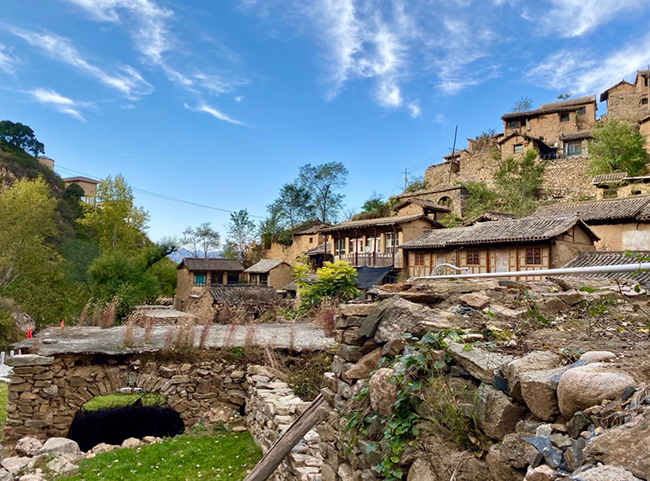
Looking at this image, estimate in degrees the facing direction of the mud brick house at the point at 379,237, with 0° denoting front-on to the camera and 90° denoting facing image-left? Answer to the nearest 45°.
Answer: approximately 45°

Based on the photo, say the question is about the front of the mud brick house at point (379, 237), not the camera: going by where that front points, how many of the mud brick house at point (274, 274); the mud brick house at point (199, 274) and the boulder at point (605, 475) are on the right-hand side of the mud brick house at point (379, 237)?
2

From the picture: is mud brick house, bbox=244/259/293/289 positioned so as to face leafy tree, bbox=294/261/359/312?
no

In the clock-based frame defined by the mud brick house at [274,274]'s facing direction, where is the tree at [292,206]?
The tree is roughly at 5 o'clock from the mud brick house.

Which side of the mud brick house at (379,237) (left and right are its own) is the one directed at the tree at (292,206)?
right

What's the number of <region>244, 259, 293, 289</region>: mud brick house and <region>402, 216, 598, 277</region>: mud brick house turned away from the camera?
0

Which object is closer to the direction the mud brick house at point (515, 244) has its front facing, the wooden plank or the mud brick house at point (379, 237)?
the wooden plank

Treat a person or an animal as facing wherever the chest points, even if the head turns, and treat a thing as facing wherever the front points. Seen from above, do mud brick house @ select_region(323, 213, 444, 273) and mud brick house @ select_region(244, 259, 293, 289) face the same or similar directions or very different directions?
same or similar directions

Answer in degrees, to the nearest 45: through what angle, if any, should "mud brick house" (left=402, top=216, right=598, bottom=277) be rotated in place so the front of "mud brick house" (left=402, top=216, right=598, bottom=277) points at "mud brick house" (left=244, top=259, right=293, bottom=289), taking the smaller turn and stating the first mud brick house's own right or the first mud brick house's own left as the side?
approximately 90° to the first mud brick house's own right

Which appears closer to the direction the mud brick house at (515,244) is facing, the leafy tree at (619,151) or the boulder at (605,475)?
the boulder

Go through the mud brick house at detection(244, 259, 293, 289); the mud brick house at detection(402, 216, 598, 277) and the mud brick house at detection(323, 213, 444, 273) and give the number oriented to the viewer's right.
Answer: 0

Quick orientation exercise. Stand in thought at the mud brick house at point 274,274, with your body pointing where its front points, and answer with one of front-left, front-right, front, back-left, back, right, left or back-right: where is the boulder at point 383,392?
front-left

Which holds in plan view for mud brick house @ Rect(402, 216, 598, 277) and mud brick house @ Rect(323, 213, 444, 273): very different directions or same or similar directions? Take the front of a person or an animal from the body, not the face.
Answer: same or similar directions

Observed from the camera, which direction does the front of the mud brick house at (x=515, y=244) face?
facing the viewer and to the left of the viewer

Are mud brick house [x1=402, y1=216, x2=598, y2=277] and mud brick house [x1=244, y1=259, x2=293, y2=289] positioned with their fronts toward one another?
no

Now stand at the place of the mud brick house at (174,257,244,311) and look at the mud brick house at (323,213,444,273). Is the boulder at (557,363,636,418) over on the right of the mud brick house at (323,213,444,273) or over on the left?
right

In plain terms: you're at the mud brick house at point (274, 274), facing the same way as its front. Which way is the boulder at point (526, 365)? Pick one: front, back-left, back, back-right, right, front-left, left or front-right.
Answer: front-left

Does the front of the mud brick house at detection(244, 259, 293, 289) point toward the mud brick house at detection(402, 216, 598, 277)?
no
